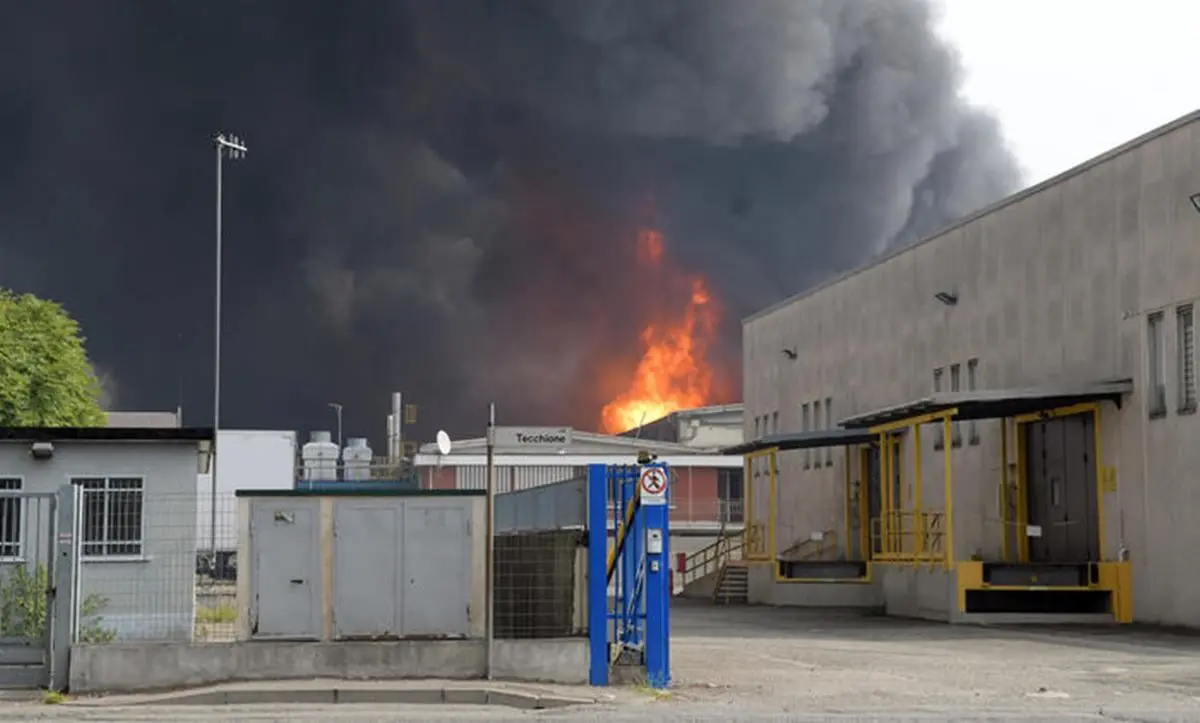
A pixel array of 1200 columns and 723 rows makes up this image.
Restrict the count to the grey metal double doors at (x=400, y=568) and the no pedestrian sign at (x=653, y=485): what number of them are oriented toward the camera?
2

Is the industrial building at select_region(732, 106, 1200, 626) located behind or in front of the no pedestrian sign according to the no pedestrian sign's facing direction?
behind

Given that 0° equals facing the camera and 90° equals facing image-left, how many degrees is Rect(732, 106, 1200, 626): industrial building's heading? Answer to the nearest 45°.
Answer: approximately 45°

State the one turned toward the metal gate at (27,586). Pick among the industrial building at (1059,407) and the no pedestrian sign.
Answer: the industrial building

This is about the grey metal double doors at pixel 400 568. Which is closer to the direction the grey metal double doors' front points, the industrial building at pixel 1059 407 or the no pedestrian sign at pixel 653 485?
the no pedestrian sign

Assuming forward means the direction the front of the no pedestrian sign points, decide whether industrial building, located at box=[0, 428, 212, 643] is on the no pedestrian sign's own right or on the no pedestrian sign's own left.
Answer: on the no pedestrian sign's own right

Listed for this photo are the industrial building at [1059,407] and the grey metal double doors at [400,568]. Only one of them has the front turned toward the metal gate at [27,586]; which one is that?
the industrial building

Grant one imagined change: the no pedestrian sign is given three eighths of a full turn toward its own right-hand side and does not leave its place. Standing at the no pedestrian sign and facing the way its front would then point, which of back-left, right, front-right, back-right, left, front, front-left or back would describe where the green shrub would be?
front-left

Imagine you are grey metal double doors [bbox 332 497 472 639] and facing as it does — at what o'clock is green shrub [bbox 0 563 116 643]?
The green shrub is roughly at 3 o'clock from the grey metal double doors.

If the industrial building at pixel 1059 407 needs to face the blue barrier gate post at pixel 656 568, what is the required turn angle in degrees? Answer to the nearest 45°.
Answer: approximately 45° to its left

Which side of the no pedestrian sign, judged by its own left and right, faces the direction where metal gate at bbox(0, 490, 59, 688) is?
right

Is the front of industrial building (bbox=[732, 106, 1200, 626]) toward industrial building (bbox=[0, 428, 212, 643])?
yes

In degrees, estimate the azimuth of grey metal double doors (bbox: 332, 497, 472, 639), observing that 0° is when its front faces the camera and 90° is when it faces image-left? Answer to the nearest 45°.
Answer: approximately 0°

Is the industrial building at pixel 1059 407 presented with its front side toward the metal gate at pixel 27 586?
yes

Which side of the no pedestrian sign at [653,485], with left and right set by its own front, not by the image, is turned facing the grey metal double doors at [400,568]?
right
